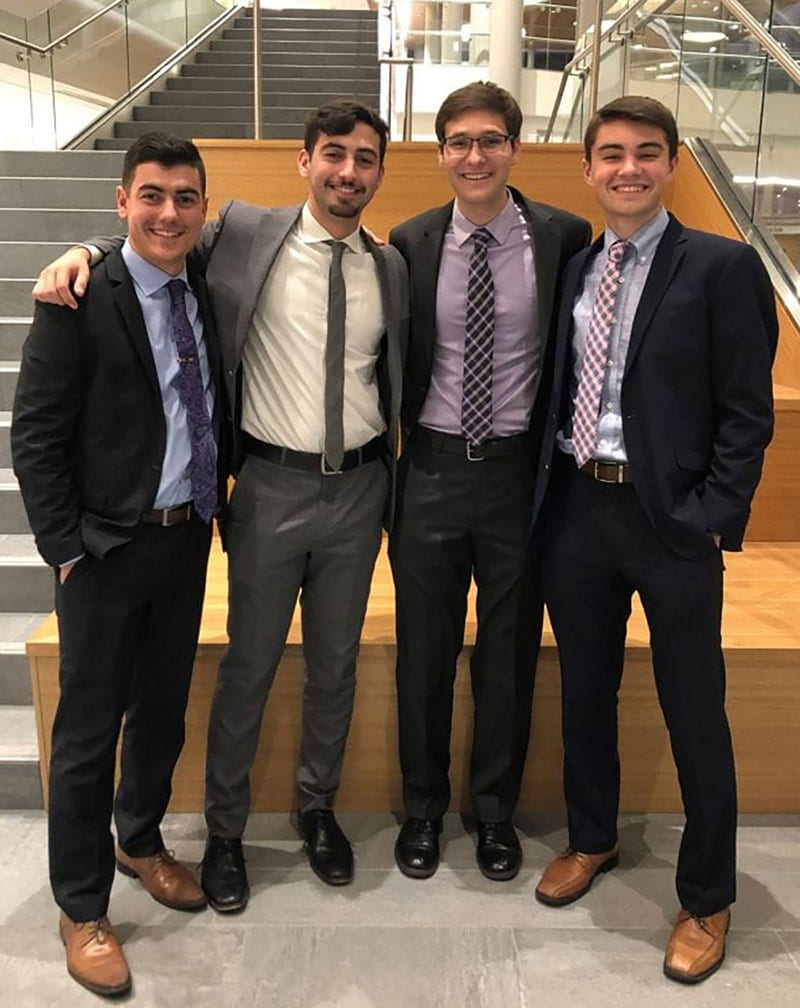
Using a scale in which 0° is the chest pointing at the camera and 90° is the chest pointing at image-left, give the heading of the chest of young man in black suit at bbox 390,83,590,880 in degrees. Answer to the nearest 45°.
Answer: approximately 0°

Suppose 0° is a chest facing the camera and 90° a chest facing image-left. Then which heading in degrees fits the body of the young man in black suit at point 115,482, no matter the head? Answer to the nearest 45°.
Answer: approximately 315°

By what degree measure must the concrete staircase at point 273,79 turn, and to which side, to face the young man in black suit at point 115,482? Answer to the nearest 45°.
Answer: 0° — it already faces them

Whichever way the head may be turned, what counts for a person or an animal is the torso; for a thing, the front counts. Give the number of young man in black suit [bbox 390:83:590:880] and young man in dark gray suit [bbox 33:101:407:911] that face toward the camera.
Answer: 2

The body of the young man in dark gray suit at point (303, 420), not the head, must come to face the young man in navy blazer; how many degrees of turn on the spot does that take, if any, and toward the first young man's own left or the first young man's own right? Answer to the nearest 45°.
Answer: approximately 45° to the first young man's own left

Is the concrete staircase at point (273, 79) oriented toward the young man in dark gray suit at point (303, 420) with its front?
yes
